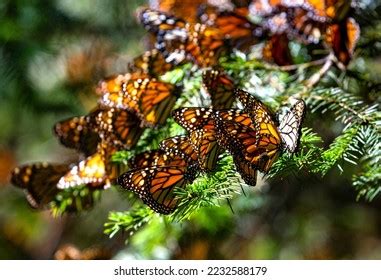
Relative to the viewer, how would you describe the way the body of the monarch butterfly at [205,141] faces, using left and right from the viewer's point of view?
facing to the right of the viewer

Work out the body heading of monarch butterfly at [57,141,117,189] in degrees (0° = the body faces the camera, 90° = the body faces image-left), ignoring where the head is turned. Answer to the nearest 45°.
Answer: approximately 270°

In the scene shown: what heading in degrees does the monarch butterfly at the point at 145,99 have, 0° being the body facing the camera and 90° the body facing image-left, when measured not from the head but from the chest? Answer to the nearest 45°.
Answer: approximately 270°
